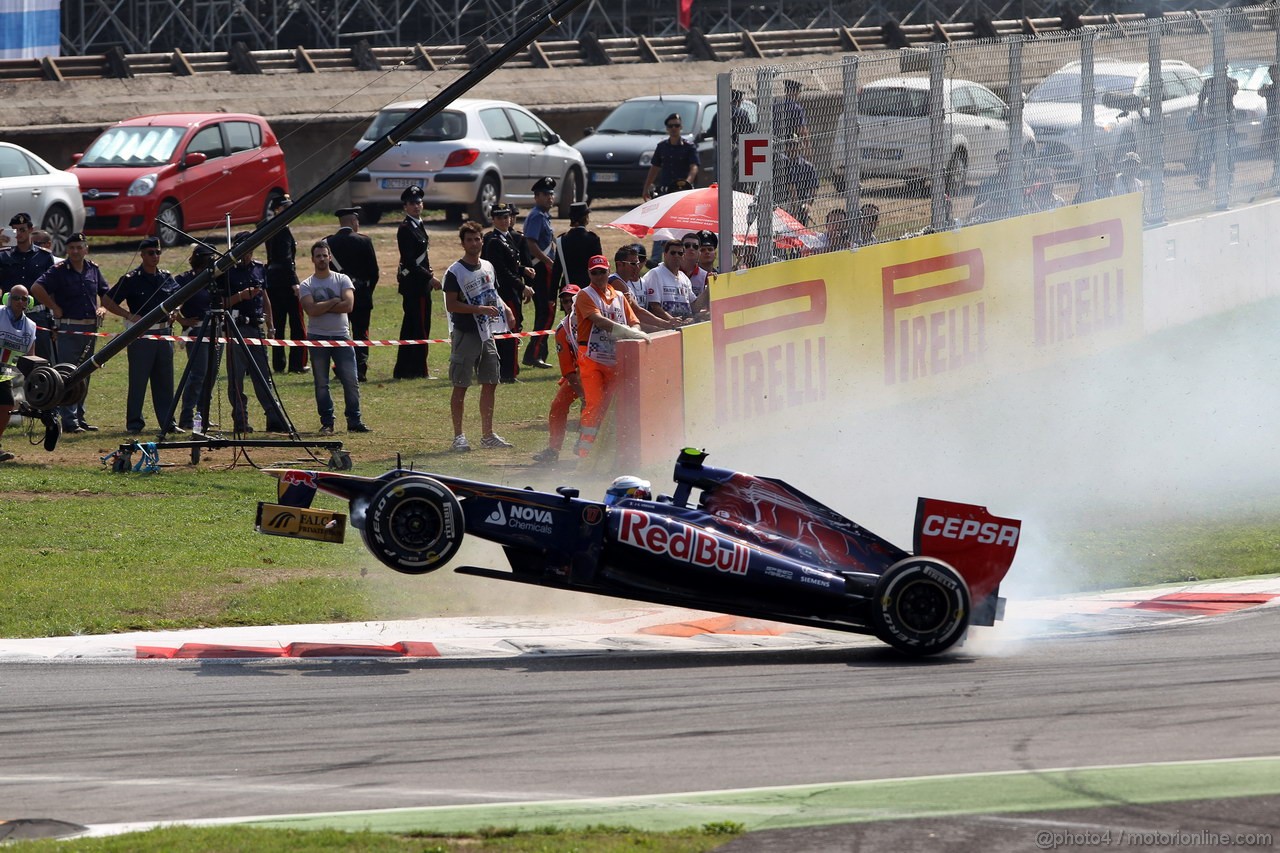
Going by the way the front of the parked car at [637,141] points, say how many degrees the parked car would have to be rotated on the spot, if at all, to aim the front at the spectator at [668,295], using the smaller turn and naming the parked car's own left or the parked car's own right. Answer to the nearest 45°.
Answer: approximately 45° to the parked car's own left

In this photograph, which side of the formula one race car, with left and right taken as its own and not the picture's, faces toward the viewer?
left

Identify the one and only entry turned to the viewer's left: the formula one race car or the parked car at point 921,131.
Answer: the formula one race car

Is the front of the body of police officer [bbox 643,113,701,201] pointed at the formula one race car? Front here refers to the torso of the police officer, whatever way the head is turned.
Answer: yes

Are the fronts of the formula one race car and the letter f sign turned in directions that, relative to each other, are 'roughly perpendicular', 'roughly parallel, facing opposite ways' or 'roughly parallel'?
roughly perpendicular

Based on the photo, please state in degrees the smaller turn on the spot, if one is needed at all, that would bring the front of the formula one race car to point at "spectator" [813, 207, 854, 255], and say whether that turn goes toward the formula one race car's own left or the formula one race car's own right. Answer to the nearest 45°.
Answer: approximately 90° to the formula one race car's own right

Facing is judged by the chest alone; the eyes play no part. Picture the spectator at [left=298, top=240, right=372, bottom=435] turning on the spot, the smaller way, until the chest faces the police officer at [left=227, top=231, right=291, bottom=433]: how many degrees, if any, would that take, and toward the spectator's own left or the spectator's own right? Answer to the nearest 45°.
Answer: approximately 90° to the spectator's own right

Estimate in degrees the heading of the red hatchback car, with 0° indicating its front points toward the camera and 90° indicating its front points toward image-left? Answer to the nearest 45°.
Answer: approximately 45°

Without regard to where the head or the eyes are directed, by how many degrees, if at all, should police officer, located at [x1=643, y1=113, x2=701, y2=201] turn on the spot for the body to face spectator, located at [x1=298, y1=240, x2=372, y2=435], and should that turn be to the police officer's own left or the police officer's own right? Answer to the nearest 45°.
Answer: approximately 45° to the police officer's own right

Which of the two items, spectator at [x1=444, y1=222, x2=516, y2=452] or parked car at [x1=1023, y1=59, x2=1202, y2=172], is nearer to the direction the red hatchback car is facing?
the spectator

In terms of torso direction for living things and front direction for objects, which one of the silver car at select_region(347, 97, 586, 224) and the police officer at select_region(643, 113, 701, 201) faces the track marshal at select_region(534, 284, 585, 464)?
the police officer at select_region(643, 113, 701, 201)

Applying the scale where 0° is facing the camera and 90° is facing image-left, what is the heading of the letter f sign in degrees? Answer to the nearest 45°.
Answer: approximately 0°
